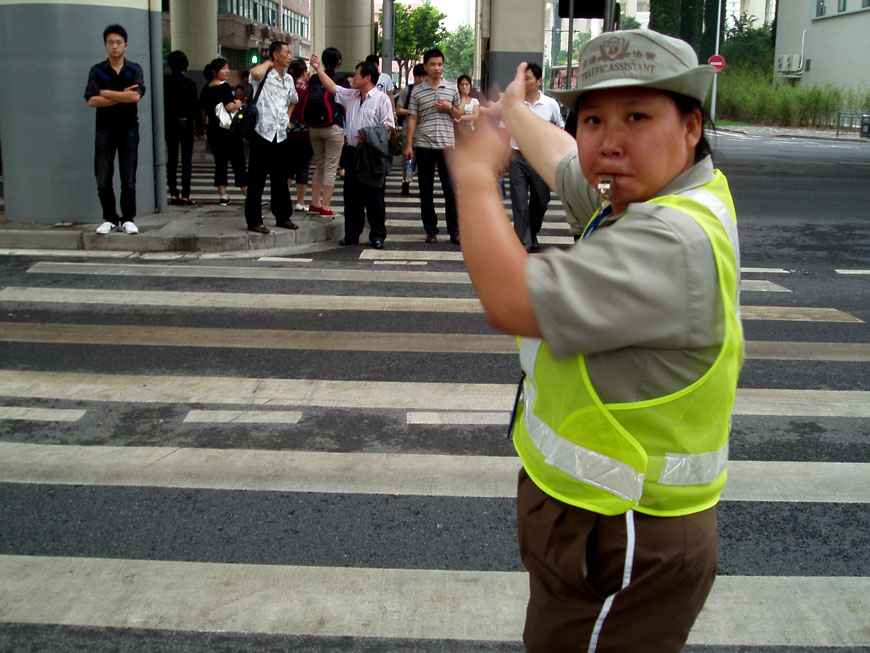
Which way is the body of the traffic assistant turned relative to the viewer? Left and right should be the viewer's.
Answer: facing to the left of the viewer

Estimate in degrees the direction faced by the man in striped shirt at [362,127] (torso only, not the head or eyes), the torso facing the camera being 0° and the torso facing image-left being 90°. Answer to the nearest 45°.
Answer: approximately 45°

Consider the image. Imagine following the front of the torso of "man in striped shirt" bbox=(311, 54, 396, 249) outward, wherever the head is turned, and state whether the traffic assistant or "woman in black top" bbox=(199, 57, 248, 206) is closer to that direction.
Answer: the traffic assistant

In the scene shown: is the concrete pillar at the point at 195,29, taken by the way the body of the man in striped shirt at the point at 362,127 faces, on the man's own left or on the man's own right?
on the man's own right

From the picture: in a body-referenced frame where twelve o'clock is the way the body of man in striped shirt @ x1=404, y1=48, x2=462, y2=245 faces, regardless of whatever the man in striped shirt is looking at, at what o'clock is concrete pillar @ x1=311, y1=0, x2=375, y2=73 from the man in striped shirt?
The concrete pillar is roughly at 6 o'clock from the man in striped shirt.

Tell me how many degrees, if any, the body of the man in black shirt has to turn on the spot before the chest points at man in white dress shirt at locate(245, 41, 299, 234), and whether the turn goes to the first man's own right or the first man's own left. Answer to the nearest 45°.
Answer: approximately 90° to the first man's own left

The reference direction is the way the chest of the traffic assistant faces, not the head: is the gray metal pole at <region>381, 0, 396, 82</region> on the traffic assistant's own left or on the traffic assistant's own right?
on the traffic assistant's own right

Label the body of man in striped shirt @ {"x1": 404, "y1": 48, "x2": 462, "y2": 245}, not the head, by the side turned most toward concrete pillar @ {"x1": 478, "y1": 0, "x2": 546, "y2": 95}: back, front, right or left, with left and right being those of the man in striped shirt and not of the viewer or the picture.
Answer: back

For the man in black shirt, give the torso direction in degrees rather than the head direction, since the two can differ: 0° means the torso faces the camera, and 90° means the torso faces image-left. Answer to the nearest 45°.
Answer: approximately 0°
